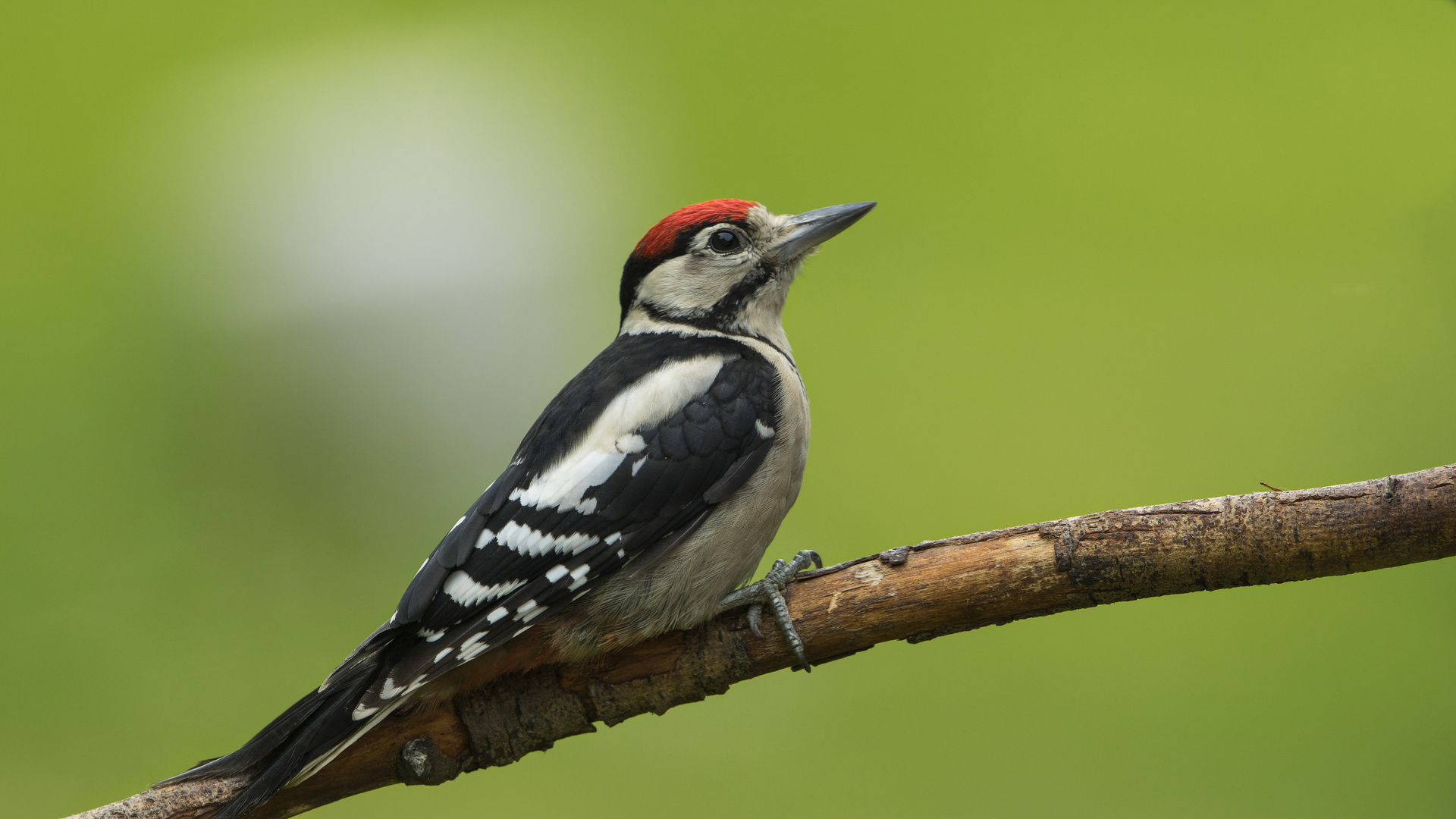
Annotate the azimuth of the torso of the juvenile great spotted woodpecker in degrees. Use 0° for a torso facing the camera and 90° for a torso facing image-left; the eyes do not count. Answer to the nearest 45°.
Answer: approximately 270°
